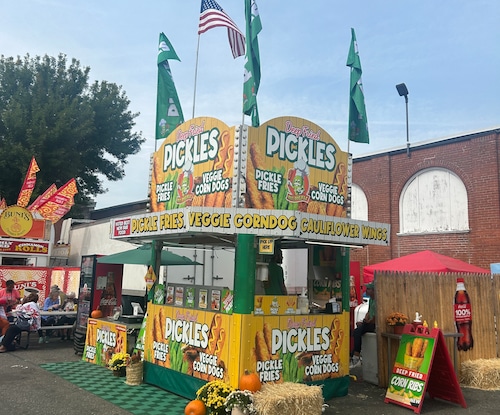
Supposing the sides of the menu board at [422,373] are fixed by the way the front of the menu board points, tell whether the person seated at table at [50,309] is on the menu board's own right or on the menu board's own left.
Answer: on the menu board's own right

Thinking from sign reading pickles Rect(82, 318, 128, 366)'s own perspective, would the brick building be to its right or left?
on its left

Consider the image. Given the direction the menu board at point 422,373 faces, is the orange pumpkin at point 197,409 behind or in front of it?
in front

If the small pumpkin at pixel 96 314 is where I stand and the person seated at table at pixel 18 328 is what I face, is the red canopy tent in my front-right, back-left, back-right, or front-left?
back-right

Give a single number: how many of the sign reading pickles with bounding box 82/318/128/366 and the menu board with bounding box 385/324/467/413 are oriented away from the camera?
0

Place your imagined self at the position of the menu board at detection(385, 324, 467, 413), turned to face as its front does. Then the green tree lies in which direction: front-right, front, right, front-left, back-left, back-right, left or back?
right

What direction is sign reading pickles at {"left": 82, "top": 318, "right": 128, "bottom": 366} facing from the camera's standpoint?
toward the camera

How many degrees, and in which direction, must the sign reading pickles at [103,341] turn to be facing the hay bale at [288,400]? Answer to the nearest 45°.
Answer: approximately 45° to its left

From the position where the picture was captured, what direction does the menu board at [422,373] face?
facing the viewer and to the left of the viewer

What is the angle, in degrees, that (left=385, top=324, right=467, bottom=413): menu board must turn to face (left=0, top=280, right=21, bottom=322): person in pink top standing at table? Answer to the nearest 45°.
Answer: approximately 45° to its right
